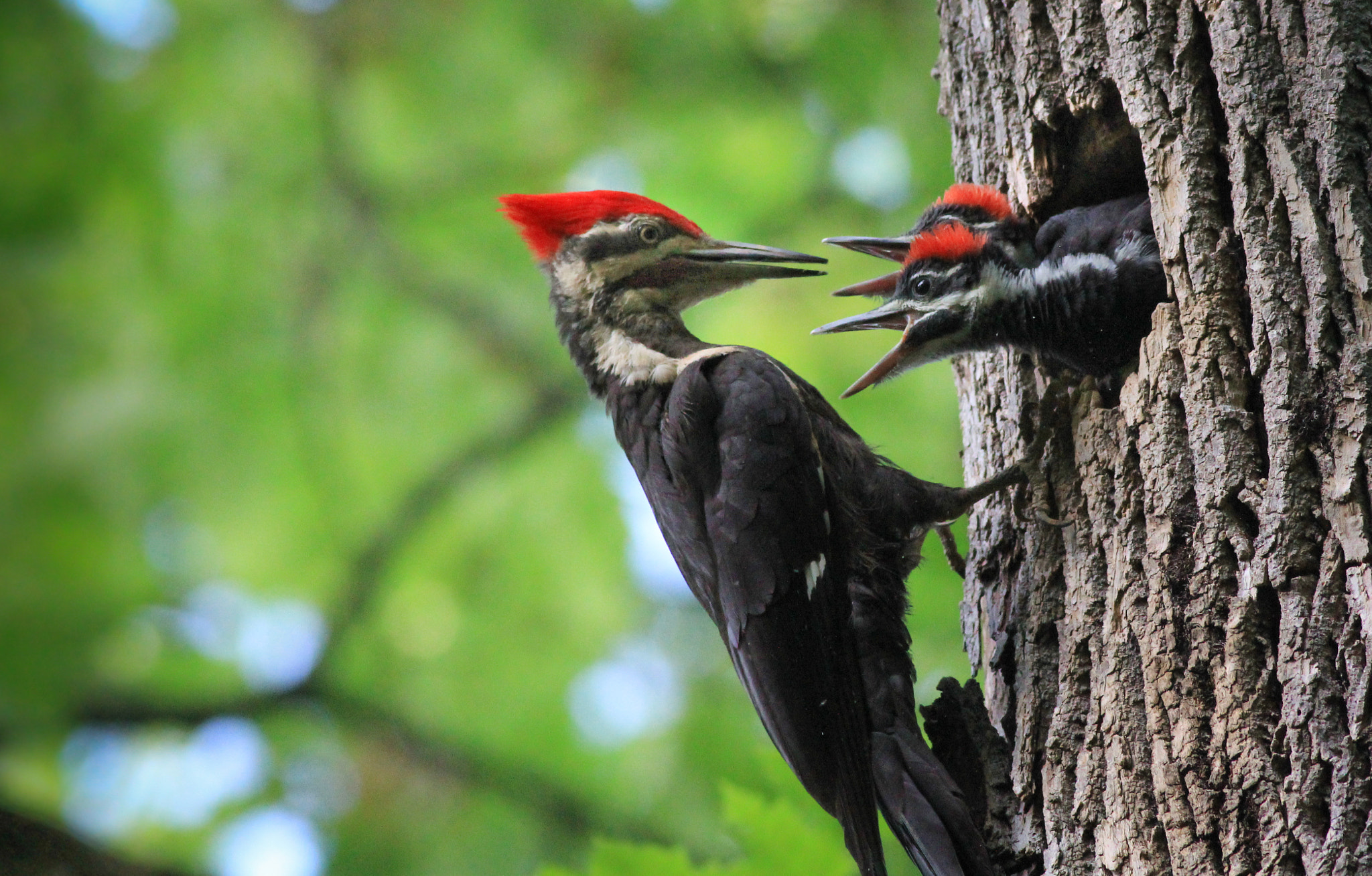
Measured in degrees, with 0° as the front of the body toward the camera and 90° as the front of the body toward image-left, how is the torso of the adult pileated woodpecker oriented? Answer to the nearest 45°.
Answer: approximately 270°

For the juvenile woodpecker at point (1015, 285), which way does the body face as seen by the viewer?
to the viewer's left

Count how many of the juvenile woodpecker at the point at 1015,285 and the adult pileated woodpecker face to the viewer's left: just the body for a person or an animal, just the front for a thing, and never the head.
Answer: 1

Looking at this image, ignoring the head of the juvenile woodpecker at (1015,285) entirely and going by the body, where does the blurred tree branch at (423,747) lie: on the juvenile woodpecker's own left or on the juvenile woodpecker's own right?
on the juvenile woodpecker's own right

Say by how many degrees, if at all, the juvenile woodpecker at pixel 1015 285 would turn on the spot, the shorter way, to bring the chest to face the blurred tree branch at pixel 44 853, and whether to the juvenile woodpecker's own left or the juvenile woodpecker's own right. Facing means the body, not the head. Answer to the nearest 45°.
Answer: approximately 45° to the juvenile woodpecker's own left

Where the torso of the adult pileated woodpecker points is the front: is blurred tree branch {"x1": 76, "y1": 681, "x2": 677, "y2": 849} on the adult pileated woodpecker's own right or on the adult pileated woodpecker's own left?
on the adult pileated woodpecker's own left

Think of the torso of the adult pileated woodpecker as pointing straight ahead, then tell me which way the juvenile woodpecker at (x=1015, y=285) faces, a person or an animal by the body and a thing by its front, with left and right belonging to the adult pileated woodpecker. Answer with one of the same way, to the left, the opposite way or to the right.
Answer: the opposite way
